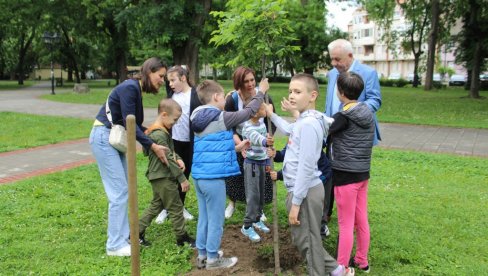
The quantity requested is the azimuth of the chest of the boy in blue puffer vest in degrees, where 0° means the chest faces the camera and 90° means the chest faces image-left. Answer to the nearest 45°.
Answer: approximately 225°

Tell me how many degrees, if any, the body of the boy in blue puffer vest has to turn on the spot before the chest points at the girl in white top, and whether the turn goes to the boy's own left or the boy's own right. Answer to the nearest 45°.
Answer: approximately 45° to the boy's own left

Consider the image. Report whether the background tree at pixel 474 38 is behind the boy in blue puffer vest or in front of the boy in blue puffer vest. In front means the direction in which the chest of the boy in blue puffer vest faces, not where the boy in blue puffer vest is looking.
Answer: in front

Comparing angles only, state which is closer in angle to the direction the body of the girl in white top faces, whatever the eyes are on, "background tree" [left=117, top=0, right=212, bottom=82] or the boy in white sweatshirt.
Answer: the boy in white sweatshirt

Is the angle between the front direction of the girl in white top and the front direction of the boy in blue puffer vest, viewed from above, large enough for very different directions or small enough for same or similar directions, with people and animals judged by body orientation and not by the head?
very different directions

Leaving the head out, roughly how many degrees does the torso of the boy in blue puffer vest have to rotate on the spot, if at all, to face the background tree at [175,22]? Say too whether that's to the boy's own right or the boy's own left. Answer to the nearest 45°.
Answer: approximately 45° to the boy's own left

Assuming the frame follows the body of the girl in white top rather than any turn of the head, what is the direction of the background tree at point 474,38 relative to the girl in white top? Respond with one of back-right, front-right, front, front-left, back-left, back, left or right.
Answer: back

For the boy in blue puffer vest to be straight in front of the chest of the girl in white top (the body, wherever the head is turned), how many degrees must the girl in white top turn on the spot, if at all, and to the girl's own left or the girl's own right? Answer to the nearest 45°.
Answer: approximately 45° to the girl's own left

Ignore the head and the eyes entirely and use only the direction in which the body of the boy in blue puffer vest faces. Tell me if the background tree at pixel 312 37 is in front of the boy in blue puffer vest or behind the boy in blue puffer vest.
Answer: in front
